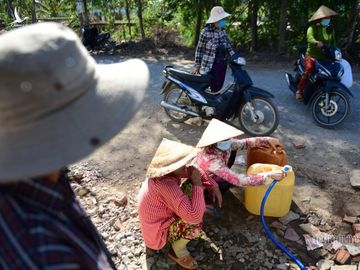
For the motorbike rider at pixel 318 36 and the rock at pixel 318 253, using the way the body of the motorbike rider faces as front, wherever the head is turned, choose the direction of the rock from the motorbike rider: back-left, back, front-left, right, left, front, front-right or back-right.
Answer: front-right

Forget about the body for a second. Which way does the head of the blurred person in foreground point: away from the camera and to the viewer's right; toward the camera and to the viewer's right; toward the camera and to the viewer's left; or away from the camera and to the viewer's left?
away from the camera and to the viewer's right

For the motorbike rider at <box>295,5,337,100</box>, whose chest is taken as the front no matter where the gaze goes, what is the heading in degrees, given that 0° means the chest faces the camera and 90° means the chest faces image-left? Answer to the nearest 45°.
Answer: approximately 315°

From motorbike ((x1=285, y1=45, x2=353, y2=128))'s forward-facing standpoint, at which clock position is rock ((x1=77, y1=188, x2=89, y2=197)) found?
The rock is roughly at 3 o'clock from the motorbike.

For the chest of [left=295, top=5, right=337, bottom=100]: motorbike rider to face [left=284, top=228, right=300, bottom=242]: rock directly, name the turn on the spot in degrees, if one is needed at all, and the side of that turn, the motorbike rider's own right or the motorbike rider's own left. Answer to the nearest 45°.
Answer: approximately 45° to the motorbike rider's own right

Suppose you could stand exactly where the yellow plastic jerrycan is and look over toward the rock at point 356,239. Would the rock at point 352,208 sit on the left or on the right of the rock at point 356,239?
left

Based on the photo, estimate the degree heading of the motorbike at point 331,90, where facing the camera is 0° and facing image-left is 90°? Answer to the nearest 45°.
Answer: approximately 315°

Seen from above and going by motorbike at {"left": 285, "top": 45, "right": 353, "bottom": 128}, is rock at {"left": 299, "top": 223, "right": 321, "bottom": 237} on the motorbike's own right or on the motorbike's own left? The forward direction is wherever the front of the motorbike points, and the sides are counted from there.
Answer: on the motorbike's own right
